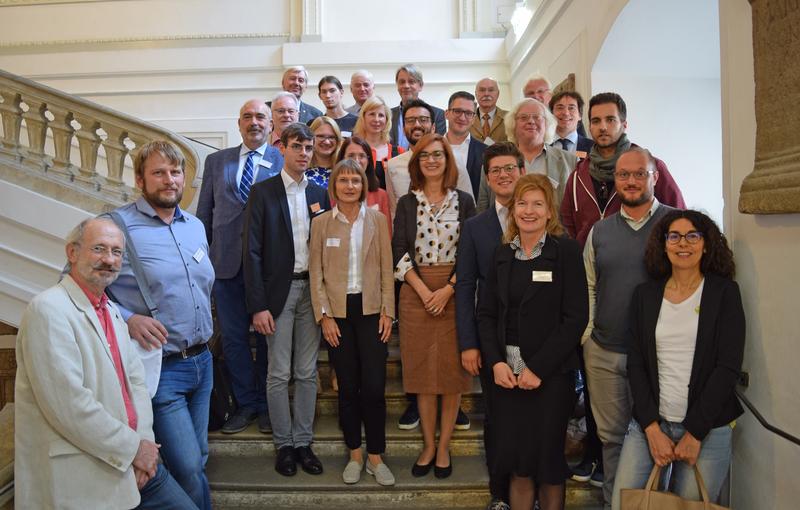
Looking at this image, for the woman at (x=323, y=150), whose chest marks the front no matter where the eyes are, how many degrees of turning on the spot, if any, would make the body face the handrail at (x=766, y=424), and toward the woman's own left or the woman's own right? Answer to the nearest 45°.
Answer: approximately 45° to the woman's own left

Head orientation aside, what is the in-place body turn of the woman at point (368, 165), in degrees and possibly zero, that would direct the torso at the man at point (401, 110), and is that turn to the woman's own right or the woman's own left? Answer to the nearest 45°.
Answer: approximately 180°

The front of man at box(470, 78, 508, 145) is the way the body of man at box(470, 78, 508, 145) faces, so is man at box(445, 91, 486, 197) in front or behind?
in front
